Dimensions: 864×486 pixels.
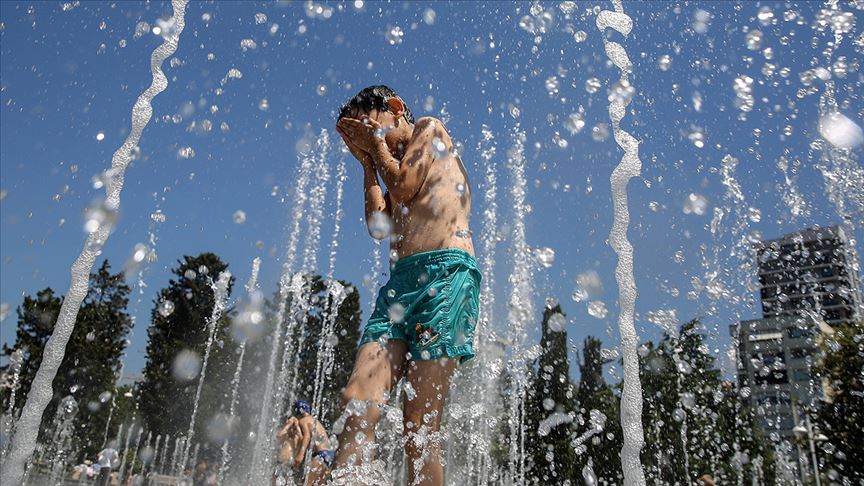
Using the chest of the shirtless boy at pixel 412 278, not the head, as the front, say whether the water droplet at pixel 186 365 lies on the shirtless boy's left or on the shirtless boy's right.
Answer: on the shirtless boy's right

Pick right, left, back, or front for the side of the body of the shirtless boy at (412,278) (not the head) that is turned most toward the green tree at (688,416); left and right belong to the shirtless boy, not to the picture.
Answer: back

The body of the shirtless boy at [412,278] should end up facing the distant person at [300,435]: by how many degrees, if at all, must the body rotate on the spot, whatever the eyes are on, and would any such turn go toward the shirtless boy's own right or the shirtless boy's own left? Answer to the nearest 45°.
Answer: approximately 135° to the shirtless boy's own right

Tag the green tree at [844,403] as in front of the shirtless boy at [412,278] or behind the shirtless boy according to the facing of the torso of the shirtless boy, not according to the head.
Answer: behind

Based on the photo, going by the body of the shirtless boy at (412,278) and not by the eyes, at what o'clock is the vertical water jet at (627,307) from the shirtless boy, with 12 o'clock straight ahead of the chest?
The vertical water jet is roughly at 8 o'clock from the shirtless boy.

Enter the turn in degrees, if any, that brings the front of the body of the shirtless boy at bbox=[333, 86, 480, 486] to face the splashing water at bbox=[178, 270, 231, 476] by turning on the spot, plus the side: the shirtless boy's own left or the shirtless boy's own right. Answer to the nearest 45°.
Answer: approximately 135° to the shirtless boy's own right

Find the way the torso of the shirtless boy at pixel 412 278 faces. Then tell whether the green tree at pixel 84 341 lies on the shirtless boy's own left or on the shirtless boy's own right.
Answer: on the shirtless boy's own right

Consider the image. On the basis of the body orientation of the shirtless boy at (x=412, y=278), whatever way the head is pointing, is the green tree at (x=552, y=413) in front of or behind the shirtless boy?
behind

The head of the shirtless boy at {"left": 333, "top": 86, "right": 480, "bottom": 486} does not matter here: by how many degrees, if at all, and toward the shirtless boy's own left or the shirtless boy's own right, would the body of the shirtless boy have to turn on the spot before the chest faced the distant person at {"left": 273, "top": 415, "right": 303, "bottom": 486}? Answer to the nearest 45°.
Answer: approximately 135° to the shirtless boy's own right

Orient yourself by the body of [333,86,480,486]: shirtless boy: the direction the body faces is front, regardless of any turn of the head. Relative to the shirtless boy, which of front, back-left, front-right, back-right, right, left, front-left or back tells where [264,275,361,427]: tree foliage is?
back-right

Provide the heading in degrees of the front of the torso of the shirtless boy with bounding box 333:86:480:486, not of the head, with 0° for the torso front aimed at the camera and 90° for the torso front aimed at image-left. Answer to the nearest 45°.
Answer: approximately 45°
